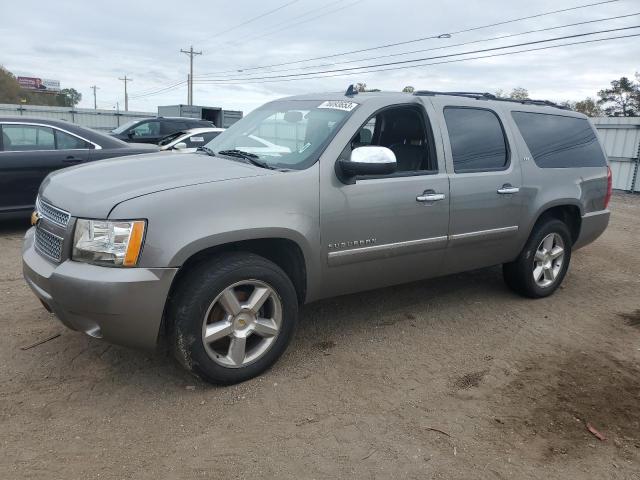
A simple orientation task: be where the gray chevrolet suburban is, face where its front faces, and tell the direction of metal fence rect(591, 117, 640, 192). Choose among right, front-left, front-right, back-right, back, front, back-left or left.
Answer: back

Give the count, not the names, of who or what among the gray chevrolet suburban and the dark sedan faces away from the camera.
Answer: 0

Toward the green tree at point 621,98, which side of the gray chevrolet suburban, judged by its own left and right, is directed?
back

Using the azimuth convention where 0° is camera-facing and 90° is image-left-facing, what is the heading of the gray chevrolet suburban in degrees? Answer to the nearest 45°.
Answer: approximately 45°

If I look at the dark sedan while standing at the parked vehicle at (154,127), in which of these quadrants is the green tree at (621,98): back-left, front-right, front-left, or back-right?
back-left
